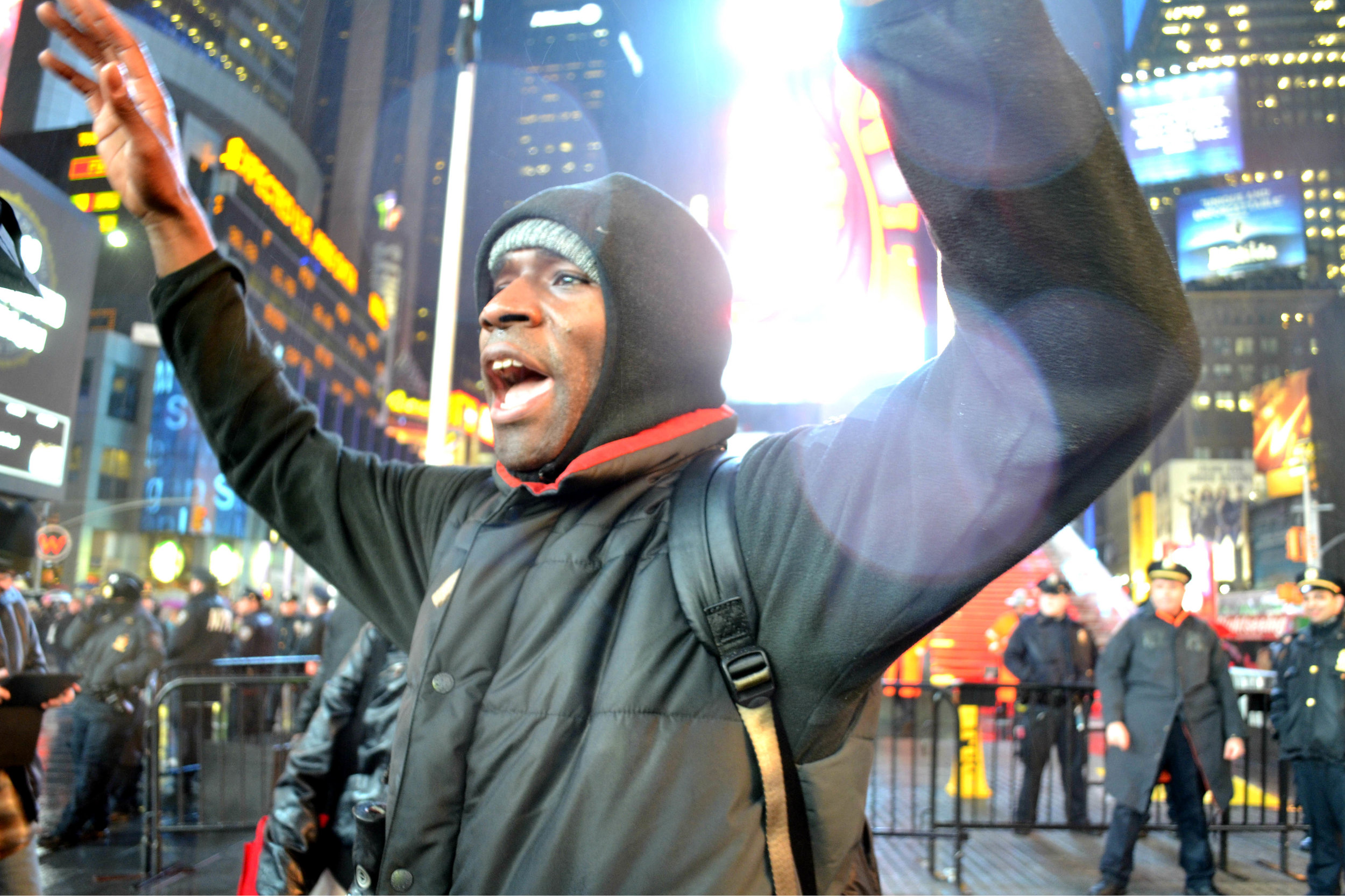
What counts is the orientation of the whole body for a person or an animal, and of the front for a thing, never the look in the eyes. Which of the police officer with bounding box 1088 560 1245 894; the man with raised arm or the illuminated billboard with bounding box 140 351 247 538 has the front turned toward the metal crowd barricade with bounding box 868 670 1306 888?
the illuminated billboard

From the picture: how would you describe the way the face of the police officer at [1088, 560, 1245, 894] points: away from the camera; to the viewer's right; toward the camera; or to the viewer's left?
toward the camera

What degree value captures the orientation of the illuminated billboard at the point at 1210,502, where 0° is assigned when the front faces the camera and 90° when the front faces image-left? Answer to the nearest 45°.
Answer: approximately 0°

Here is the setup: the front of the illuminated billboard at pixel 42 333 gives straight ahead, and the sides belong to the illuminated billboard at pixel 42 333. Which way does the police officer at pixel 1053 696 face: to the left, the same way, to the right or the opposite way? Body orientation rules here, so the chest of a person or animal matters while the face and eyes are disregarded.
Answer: to the right

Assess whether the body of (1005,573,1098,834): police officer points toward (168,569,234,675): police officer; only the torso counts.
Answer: no

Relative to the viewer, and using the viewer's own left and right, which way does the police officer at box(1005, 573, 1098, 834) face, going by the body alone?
facing the viewer

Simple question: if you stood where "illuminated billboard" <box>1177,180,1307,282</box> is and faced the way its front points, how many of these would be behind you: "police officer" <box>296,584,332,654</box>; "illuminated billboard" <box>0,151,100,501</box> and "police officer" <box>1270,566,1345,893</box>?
0

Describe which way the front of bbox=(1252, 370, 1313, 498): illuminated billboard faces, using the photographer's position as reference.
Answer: facing the viewer and to the left of the viewer

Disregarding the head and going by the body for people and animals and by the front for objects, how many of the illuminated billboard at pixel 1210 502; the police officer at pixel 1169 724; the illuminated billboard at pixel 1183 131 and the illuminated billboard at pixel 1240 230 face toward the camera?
4

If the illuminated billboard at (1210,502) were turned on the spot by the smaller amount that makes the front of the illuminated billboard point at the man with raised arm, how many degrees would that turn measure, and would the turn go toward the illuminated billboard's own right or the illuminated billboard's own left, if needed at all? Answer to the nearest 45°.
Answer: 0° — it already faces them

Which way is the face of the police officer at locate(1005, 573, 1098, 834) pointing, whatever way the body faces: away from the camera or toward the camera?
toward the camera

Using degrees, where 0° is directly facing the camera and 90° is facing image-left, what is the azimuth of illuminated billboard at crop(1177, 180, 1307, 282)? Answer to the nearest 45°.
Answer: approximately 0°

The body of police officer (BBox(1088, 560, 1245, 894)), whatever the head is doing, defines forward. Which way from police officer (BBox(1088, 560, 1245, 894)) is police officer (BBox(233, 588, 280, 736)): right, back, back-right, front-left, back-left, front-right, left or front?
right

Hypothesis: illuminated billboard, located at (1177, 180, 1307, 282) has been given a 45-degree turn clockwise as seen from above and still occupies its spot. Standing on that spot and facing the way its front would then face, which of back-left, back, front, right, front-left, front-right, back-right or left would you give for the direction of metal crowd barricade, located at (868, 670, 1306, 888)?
front-left

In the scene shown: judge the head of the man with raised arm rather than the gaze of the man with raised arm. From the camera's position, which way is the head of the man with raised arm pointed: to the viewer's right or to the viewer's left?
to the viewer's left

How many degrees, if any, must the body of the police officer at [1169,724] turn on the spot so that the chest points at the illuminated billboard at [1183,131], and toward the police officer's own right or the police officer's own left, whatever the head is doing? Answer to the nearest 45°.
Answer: approximately 180°

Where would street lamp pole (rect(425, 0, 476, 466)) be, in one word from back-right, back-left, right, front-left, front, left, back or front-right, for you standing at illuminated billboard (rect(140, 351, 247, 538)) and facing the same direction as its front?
front

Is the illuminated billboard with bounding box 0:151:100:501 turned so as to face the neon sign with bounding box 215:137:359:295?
no
